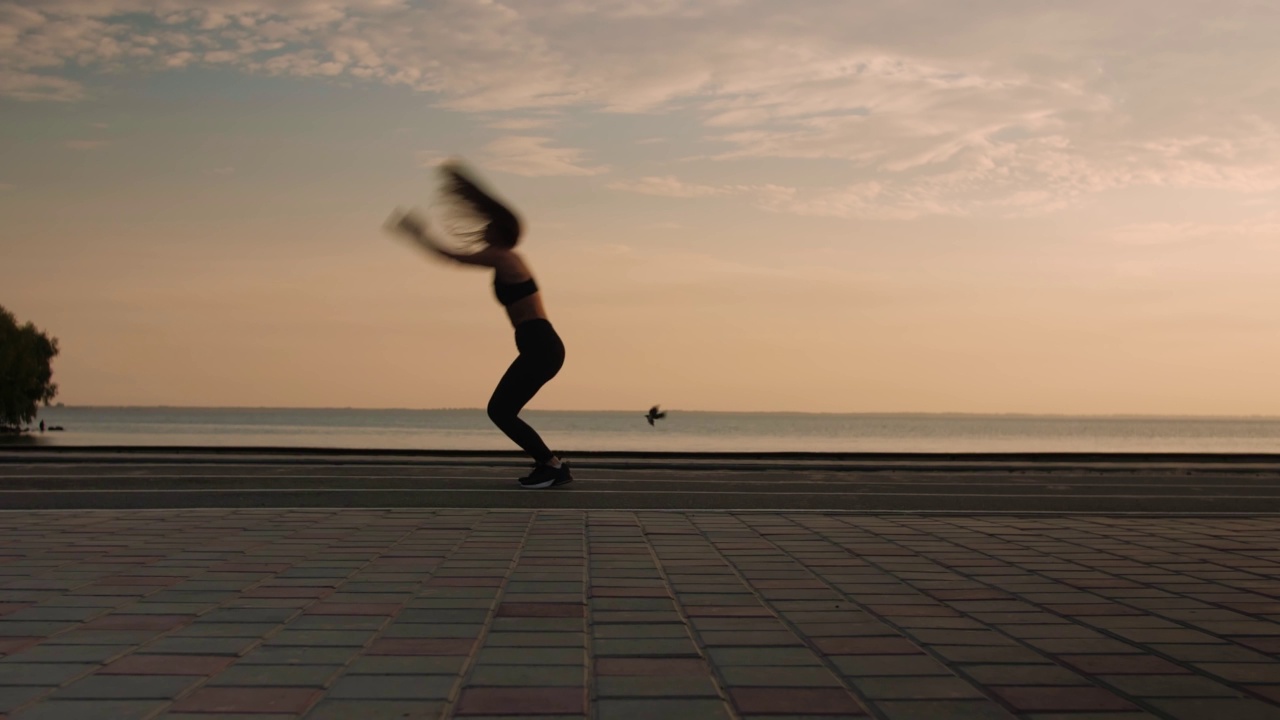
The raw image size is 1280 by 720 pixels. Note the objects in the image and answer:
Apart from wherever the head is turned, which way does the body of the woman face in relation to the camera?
to the viewer's left
